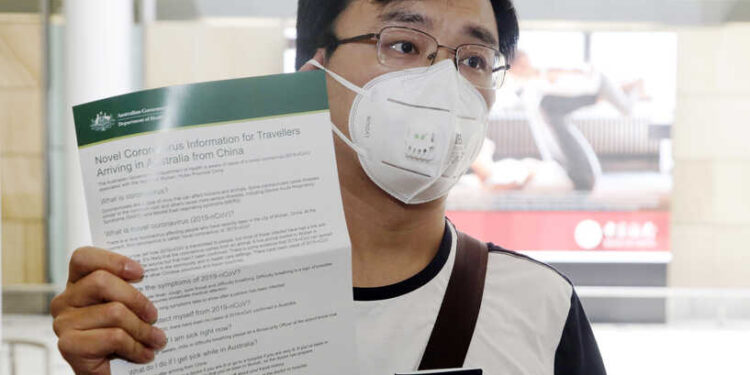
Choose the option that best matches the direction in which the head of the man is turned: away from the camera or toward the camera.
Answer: toward the camera

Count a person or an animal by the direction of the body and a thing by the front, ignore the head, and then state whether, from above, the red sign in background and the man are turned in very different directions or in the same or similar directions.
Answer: same or similar directions

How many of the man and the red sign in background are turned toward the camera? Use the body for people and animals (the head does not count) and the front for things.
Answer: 2

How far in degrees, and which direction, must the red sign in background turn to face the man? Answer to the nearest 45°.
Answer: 0° — it already faces them

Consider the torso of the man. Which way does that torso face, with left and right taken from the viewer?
facing the viewer

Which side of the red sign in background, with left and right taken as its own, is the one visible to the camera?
front

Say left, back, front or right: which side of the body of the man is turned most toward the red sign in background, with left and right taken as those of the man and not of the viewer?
back

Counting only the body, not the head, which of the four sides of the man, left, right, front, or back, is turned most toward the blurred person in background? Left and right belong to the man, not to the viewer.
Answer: back
